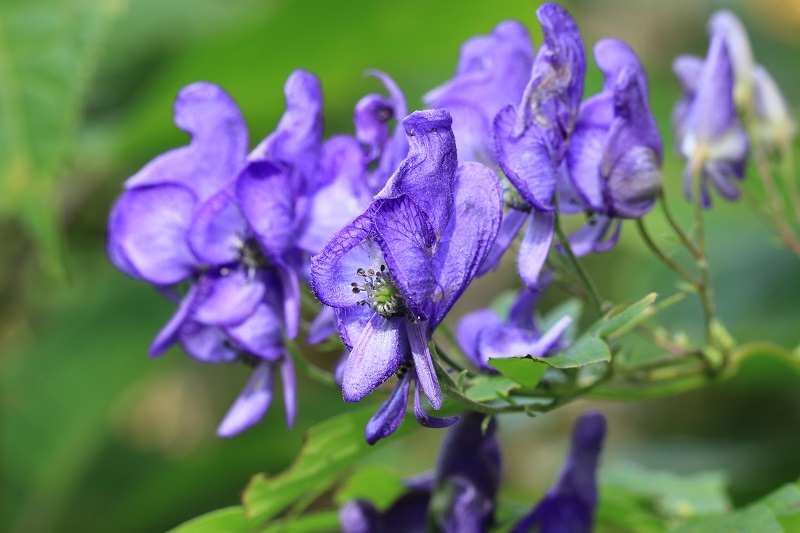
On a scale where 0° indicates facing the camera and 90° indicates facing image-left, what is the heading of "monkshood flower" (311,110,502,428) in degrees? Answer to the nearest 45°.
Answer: approximately 45°

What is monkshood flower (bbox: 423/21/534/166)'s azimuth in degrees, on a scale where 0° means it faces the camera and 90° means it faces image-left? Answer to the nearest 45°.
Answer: approximately 90°
